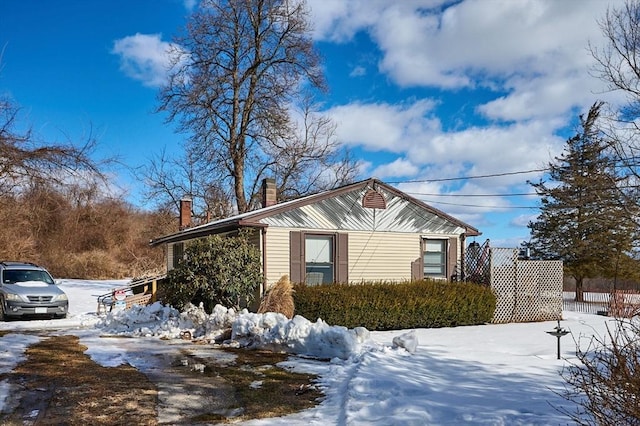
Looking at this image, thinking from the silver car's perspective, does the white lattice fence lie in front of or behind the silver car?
in front

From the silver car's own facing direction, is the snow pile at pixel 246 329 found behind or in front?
in front

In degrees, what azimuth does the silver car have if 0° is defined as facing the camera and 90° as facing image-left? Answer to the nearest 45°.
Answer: approximately 315°
